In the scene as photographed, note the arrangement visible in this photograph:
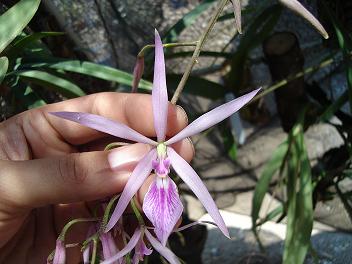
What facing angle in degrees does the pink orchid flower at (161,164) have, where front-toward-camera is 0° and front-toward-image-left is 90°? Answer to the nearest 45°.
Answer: approximately 0°

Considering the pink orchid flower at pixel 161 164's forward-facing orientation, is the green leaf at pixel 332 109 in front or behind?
behind

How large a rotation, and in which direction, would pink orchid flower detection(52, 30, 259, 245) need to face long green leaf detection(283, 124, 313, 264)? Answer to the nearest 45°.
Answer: approximately 135° to its left
